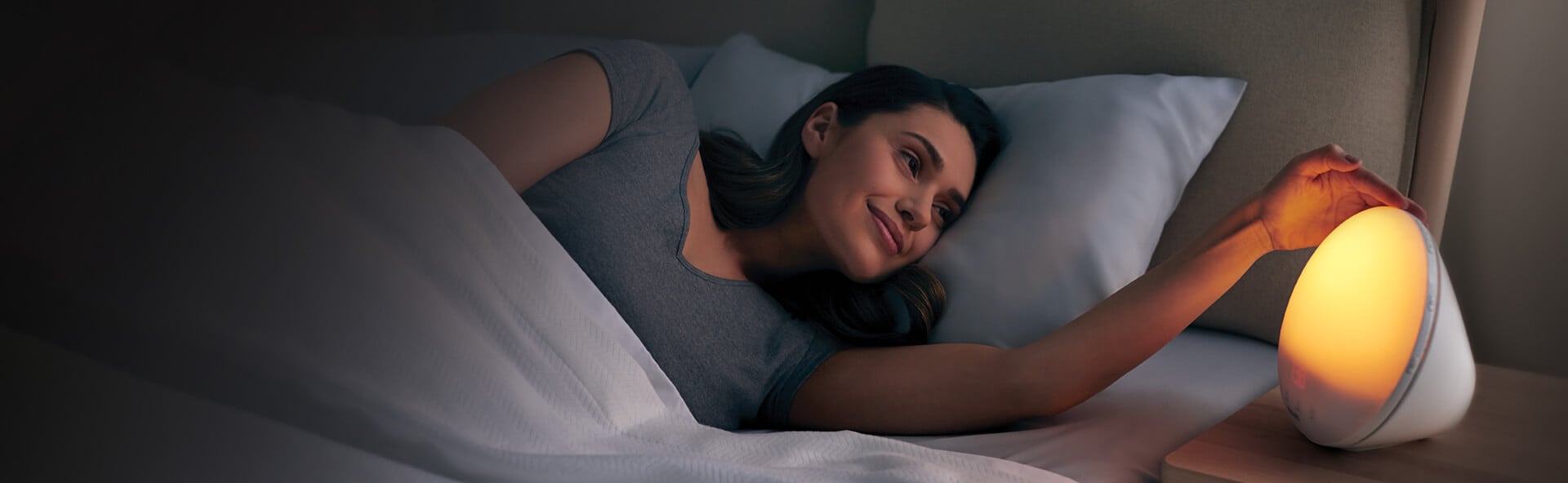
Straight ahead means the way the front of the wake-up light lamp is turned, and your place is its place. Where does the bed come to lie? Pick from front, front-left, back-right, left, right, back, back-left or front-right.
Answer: front

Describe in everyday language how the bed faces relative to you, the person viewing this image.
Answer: facing the viewer and to the left of the viewer

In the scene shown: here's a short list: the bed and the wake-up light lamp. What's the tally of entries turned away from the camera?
0

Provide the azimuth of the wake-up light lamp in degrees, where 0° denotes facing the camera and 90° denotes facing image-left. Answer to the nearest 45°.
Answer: approximately 45°
